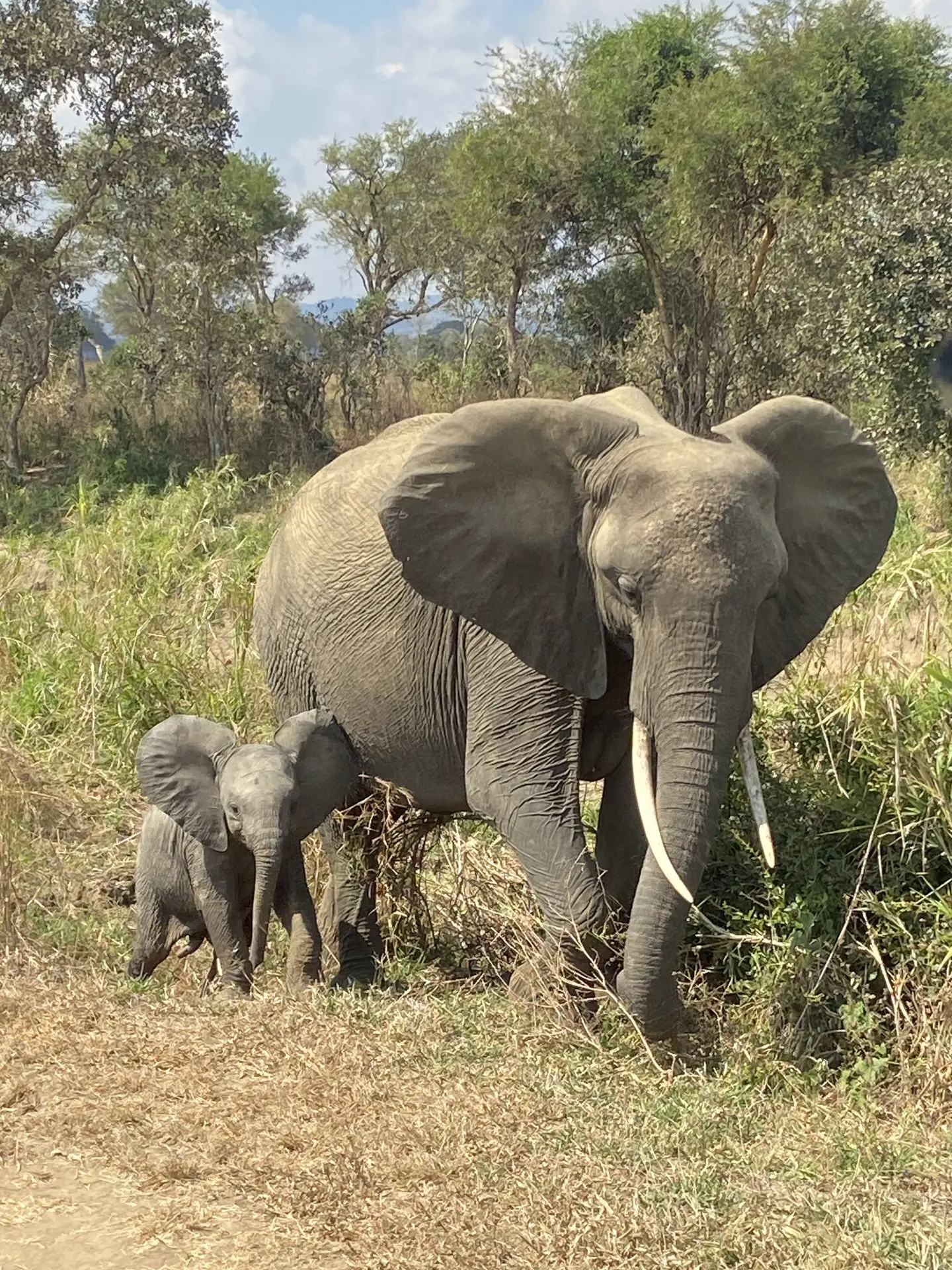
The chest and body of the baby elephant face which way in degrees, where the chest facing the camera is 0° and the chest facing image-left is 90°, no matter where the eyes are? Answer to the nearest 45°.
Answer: approximately 315°

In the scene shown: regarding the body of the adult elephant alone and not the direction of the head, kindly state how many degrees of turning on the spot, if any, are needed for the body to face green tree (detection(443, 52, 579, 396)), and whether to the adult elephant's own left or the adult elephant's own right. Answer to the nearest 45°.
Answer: approximately 135° to the adult elephant's own left

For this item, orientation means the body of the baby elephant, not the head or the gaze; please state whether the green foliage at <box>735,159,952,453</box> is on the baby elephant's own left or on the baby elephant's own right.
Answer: on the baby elephant's own left

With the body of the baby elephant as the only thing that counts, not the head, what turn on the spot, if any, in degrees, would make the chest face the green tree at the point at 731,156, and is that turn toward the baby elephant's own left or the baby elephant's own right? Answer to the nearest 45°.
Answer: approximately 90° to the baby elephant's own left

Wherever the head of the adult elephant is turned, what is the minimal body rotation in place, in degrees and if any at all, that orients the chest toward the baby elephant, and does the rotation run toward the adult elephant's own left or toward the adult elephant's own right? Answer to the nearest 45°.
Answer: approximately 180°

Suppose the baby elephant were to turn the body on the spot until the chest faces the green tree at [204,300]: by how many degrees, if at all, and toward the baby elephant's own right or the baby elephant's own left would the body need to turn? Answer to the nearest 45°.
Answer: approximately 135° to the baby elephant's own left

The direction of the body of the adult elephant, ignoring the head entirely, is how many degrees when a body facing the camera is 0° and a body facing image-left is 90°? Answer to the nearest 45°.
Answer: approximately 315°

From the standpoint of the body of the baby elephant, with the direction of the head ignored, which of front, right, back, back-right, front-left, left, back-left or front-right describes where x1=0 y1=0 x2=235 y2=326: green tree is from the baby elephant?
back-left

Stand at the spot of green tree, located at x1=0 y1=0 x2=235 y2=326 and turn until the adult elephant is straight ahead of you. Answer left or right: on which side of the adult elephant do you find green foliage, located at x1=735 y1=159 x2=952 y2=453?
left

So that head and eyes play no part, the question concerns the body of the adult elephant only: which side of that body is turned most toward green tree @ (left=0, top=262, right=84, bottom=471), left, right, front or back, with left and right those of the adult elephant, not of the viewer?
back
